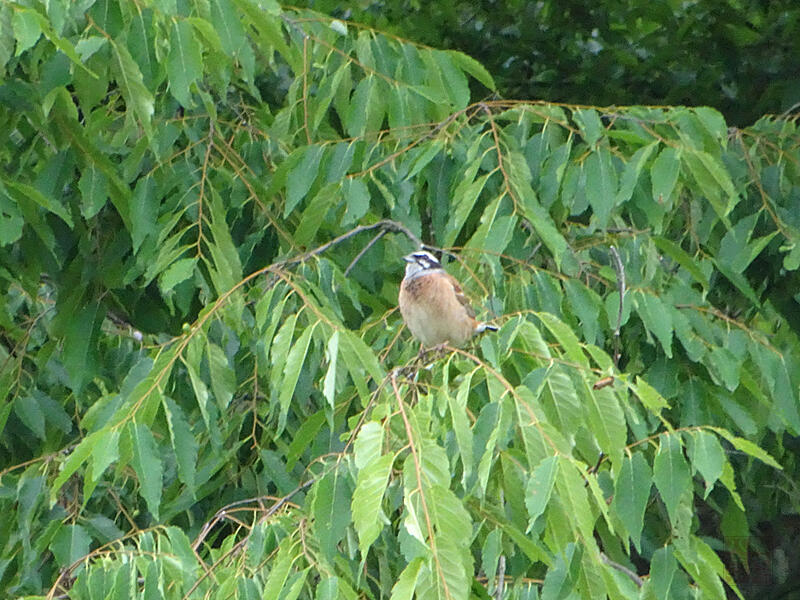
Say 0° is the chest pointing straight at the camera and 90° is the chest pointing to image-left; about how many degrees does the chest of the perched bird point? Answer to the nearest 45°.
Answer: approximately 45°

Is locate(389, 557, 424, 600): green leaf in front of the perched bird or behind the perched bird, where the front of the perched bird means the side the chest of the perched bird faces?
in front

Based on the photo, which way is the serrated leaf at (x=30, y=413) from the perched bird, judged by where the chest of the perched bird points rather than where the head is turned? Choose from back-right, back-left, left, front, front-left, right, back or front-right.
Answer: front-right
